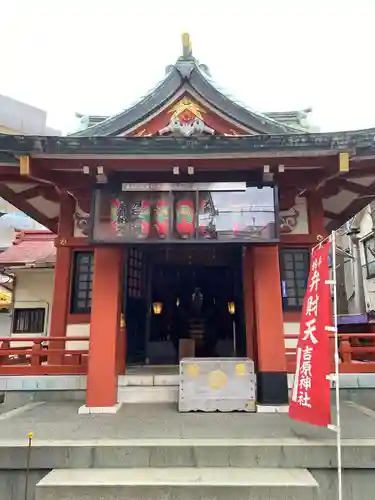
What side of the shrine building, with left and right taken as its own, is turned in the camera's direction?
front
